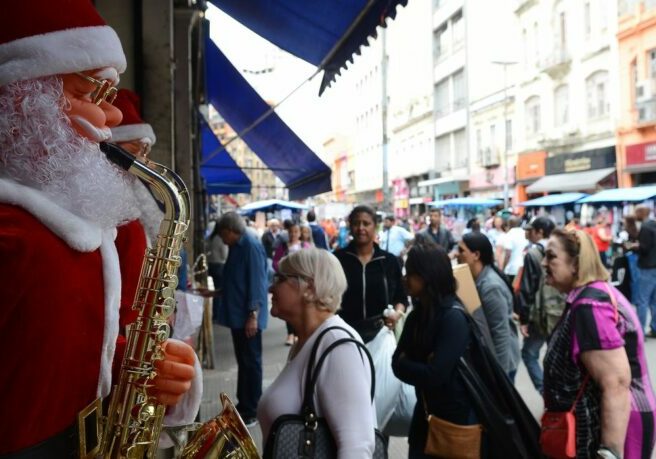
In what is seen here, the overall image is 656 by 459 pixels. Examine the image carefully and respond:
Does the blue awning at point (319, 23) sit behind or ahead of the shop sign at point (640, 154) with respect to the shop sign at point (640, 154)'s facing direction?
ahead

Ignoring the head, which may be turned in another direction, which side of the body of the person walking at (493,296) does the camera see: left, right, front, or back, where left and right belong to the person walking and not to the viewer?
left

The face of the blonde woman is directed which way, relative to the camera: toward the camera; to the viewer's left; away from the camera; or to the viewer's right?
to the viewer's left

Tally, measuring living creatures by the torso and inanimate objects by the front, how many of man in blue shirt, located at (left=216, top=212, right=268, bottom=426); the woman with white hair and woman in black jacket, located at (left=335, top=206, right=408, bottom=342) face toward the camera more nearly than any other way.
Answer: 1

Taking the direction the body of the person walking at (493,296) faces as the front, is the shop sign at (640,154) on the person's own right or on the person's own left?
on the person's own right

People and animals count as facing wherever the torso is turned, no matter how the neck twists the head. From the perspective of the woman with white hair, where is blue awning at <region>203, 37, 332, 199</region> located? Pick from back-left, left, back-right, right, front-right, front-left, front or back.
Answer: right

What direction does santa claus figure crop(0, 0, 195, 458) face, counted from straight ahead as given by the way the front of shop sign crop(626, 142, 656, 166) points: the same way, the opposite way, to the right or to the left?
the opposite way

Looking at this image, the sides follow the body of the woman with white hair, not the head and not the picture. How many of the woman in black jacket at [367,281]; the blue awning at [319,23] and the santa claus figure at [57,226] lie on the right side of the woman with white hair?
2

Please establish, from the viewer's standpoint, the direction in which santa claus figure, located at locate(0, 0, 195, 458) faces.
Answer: facing to the right of the viewer

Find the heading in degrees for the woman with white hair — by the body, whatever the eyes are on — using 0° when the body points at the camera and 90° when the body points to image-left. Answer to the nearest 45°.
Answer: approximately 90°

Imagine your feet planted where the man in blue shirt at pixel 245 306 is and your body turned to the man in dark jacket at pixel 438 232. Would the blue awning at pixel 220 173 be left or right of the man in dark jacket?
left
